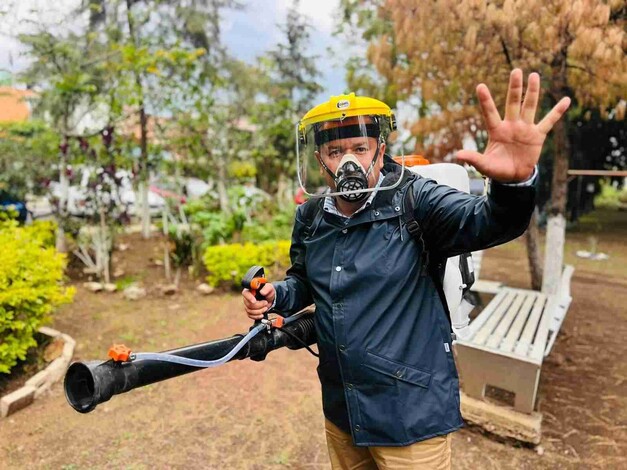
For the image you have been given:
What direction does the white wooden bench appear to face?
to the viewer's left

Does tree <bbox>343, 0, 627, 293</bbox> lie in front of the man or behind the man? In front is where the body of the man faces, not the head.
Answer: behind

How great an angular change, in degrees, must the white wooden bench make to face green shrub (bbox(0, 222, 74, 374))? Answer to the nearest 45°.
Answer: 0° — it already faces it

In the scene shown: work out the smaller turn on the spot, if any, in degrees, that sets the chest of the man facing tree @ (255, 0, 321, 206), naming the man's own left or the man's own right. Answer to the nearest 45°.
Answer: approximately 135° to the man's own right

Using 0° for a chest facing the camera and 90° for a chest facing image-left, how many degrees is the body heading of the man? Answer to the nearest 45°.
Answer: approximately 45°

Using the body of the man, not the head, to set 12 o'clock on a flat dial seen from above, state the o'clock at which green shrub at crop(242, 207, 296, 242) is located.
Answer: The green shrub is roughly at 4 o'clock from the man.
